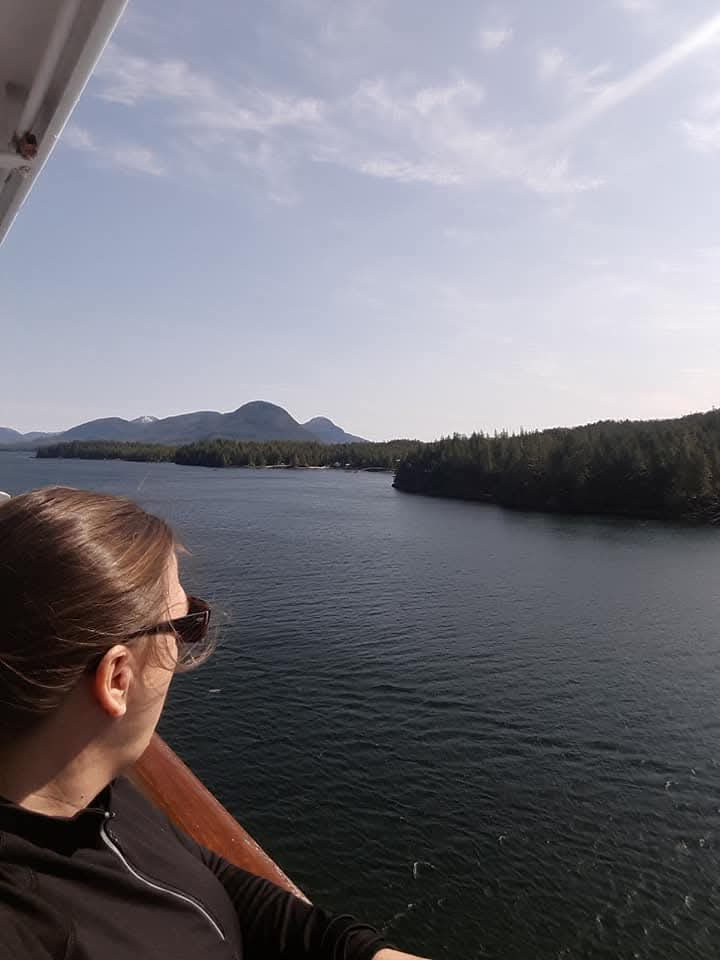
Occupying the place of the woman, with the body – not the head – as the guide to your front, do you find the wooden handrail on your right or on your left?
on your left

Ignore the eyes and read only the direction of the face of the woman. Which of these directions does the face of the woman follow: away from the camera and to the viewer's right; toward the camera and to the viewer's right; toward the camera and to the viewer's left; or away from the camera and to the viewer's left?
away from the camera and to the viewer's right
